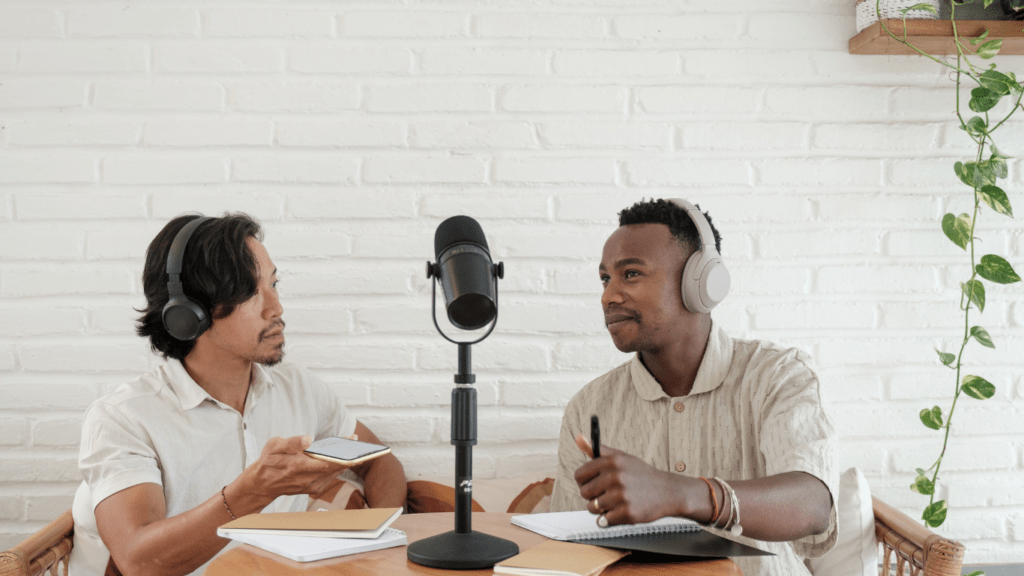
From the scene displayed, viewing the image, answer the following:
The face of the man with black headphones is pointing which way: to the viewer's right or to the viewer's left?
to the viewer's right

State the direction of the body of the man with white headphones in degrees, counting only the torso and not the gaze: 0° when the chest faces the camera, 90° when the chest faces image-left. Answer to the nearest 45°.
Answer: approximately 45°

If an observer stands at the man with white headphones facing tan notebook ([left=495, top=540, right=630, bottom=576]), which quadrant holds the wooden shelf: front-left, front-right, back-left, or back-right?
back-left

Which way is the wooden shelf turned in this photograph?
toward the camera

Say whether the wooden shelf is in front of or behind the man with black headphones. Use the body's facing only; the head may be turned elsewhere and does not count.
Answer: in front

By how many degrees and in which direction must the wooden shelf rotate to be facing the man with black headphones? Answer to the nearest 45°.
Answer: approximately 45° to its right

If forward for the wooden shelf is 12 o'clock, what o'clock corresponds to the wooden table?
The wooden table is roughly at 1 o'clock from the wooden shelf.

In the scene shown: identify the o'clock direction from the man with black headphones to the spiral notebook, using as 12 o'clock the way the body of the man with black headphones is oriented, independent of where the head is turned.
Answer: The spiral notebook is roughly at 12 o'clock from the man with black headphones.

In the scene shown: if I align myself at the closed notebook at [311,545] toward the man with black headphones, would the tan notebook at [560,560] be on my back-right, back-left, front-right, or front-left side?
back-right
